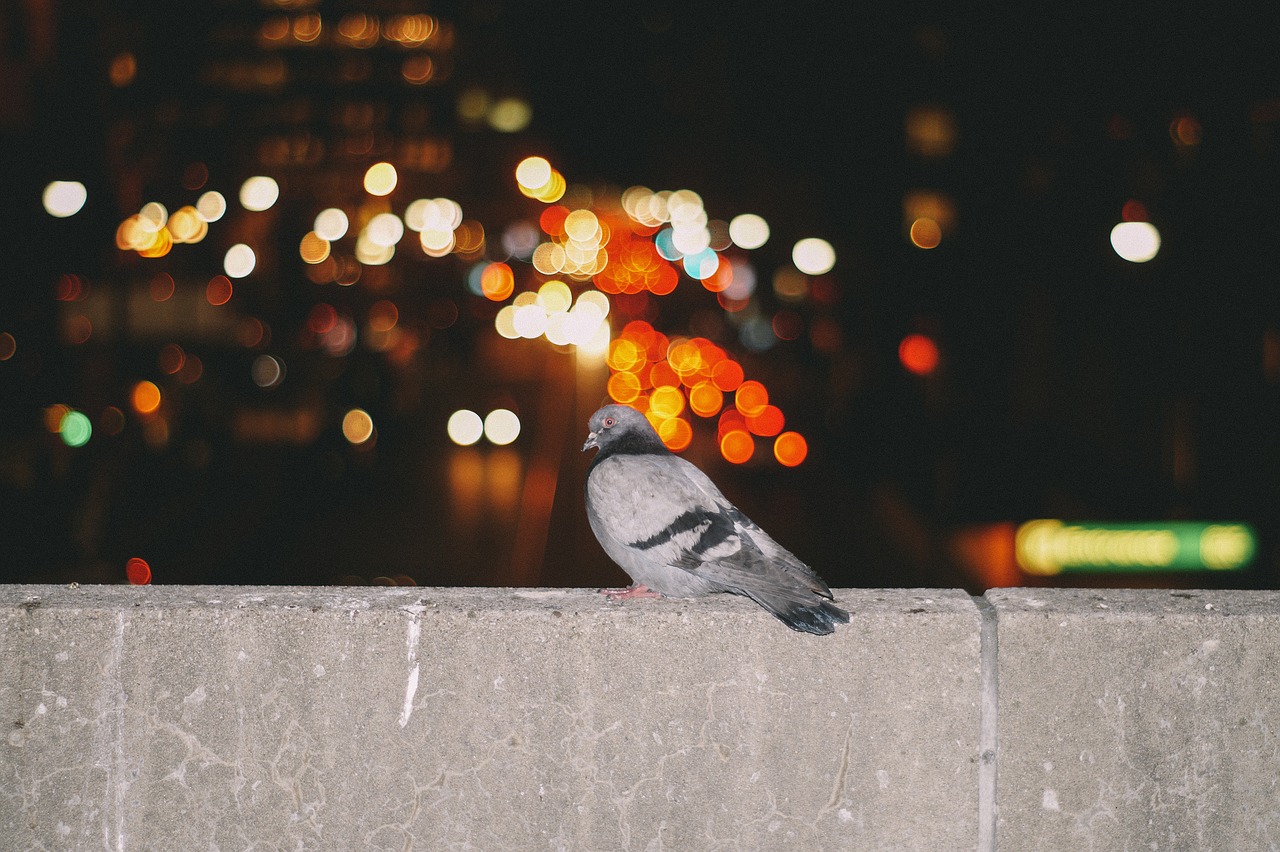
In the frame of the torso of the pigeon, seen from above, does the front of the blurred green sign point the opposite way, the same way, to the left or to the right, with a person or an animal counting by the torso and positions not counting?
to the left

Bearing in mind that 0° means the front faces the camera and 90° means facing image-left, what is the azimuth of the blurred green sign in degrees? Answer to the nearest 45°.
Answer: approximately 0°

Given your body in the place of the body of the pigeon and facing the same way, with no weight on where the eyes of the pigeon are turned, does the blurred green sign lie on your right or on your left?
on your right

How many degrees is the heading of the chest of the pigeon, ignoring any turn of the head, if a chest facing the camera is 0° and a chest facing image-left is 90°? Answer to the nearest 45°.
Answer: approximately 90°

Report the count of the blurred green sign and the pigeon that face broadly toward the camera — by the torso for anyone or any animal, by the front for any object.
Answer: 1

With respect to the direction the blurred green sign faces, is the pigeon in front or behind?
in front
